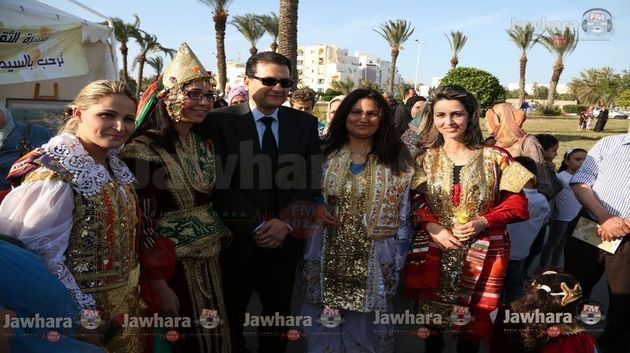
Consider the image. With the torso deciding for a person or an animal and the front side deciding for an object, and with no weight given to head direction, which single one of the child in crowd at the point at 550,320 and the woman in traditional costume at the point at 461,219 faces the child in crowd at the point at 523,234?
the child in crowd at the point at 550,320

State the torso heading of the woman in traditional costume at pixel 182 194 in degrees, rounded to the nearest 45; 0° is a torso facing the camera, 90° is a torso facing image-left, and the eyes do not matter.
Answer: approximately 315°

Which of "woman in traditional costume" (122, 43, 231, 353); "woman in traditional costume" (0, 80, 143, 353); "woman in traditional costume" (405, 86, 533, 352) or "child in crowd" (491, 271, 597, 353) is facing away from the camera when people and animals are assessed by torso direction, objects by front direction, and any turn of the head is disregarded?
the child in crowd

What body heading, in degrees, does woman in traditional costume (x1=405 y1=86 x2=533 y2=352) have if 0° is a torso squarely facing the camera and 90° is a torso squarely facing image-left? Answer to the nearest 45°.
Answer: approximately 0°

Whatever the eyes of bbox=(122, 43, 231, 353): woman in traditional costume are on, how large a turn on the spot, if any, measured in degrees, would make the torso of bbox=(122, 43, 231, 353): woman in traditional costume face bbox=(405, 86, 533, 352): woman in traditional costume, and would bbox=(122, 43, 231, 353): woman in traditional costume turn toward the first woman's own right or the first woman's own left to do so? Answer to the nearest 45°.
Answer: approximately 45° to the first woman's own left

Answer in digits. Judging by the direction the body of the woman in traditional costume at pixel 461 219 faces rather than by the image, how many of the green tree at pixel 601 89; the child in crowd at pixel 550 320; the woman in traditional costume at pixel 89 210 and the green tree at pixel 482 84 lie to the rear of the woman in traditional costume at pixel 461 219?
2

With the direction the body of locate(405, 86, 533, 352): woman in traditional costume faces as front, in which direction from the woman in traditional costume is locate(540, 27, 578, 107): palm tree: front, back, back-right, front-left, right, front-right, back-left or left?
back

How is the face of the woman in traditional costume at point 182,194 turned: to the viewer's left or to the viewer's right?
to the viewer's right

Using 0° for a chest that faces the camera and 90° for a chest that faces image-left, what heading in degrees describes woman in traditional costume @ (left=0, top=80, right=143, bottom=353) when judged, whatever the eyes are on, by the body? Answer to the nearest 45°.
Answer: approximately 315°

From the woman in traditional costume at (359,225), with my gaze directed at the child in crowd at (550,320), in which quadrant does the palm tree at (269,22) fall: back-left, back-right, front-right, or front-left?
back-left

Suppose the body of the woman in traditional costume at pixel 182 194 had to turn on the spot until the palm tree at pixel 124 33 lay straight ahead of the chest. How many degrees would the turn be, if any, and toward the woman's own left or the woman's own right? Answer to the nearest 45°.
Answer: approximately 135° to the woman's own left

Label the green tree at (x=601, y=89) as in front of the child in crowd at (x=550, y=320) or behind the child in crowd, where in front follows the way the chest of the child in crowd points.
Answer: in front

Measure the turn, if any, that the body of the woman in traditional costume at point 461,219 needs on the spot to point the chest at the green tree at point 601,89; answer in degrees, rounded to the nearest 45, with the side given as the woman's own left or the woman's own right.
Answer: approximately 180°

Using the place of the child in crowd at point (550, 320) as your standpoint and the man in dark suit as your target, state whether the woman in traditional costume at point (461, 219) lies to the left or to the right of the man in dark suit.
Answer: right
